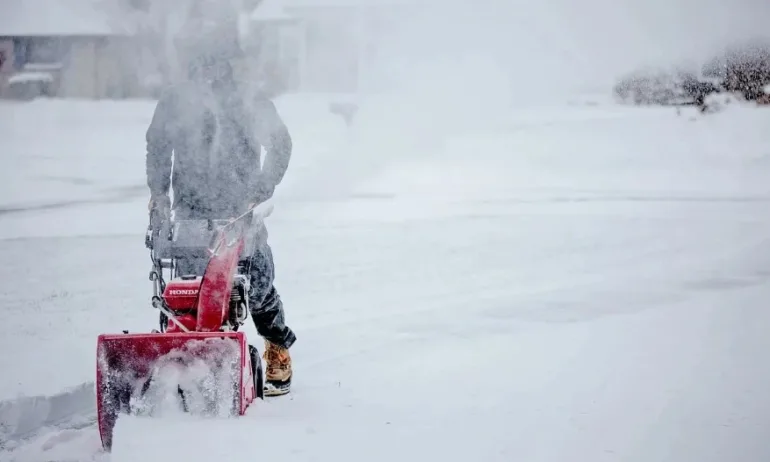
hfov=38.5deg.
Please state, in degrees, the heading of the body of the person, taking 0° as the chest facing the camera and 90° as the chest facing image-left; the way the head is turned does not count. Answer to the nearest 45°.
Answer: approximately 0°

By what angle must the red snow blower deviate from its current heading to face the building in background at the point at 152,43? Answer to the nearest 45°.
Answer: approximately 180°

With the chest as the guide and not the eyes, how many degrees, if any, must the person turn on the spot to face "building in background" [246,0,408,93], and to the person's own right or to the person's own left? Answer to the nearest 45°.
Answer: approximately 180°

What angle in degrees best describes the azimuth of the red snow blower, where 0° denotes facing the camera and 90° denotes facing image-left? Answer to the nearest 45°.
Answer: approximately 0°

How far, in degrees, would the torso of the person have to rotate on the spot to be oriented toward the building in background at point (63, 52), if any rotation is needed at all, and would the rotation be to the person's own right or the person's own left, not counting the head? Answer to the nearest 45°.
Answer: approximately 180°

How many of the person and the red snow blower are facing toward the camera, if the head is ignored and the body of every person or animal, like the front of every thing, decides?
2

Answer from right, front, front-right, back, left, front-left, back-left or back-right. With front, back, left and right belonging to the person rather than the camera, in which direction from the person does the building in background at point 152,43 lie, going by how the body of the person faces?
back

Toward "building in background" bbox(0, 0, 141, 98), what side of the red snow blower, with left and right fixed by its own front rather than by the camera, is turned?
back
